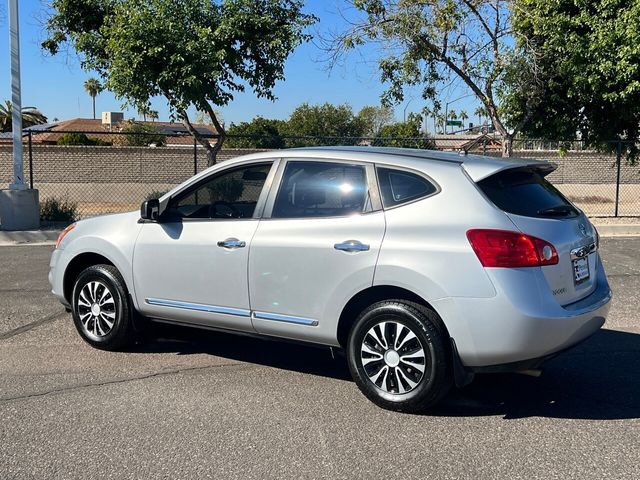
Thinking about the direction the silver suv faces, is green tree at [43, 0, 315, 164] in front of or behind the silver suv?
in front

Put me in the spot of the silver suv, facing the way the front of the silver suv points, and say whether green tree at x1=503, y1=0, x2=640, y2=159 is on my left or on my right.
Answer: on my right

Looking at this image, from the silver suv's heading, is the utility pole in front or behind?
in front

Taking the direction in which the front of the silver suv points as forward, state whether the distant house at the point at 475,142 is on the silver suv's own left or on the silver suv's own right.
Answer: on the silver suv's own right

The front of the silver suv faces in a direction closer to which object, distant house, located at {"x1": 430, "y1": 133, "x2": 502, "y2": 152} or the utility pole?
the utility pole

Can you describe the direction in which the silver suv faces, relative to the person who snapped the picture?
facing away from the viewer and to the left of the viewer
